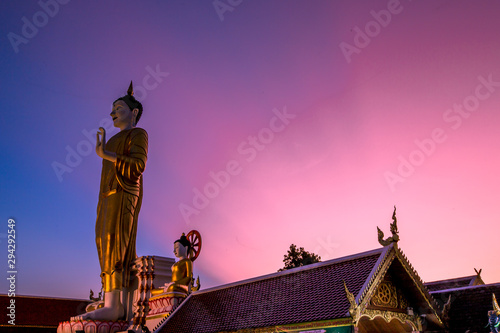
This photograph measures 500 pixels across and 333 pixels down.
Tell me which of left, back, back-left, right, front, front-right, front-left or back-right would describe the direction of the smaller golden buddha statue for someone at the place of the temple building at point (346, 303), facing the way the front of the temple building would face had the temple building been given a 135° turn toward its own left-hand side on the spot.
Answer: front-left

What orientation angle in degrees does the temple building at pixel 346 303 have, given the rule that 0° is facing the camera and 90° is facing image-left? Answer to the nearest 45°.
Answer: approximately 315°
